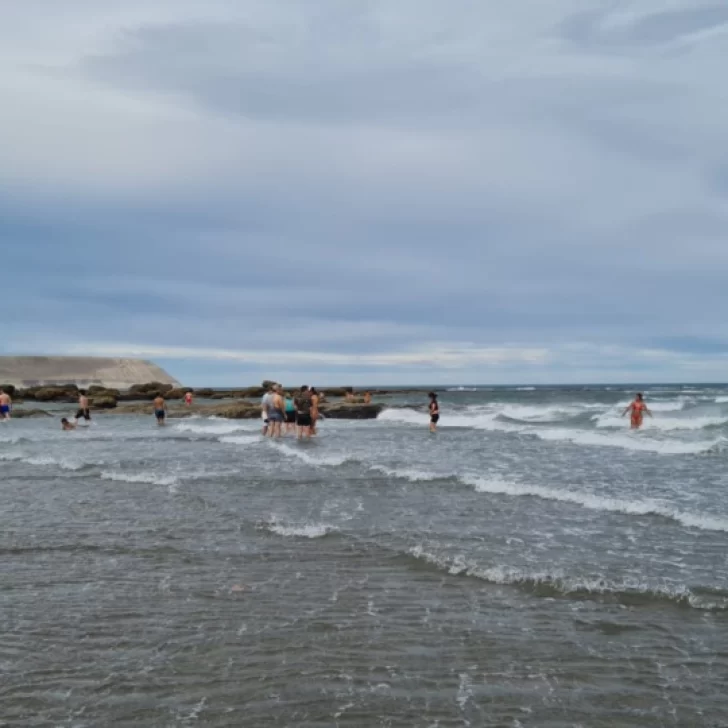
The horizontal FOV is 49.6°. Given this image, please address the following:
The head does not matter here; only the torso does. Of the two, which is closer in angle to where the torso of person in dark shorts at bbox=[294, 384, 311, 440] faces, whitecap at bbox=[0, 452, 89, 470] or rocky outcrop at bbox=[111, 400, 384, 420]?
the rocky outcrop

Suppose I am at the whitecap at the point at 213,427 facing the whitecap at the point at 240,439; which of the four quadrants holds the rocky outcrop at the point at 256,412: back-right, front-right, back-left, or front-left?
back-left

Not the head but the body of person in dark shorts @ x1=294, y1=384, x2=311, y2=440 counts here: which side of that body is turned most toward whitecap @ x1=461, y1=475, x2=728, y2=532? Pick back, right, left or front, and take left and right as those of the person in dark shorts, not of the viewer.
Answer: back

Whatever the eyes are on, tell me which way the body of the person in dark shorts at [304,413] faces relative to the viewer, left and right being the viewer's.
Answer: facing away from the viewer

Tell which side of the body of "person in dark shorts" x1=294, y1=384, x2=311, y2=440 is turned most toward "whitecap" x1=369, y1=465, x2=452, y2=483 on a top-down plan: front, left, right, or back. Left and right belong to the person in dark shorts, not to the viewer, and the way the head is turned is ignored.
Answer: back

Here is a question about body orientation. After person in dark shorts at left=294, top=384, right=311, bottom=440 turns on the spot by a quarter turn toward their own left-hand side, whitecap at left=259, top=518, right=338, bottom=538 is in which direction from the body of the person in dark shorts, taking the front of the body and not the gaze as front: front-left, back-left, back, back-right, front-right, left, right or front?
left

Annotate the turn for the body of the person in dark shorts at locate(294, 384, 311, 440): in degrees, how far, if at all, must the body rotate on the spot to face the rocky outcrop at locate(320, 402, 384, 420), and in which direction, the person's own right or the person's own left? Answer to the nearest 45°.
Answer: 0° — they already face it
